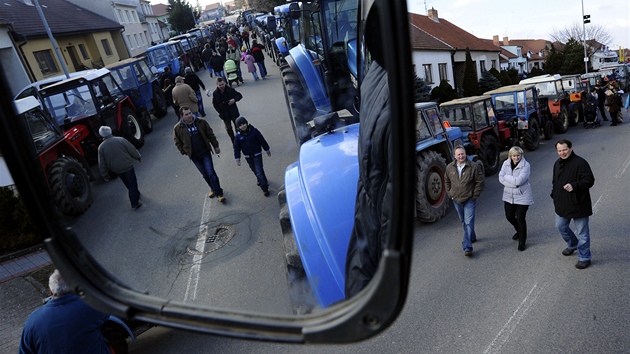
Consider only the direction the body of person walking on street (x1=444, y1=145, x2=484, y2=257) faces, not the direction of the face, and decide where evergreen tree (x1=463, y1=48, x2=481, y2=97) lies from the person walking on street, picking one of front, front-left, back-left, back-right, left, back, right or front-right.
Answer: back

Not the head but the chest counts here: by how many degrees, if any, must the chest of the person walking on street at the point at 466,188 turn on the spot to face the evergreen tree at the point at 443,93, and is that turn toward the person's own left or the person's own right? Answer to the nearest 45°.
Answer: approximately 180°

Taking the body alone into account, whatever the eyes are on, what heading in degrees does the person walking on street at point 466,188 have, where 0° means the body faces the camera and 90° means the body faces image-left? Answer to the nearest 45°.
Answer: approximately 0°

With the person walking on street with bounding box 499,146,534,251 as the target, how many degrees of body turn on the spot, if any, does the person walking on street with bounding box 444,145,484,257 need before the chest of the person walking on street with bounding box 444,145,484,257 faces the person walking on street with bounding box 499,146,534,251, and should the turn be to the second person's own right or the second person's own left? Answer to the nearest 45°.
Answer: approximately 90° to the second person's own left

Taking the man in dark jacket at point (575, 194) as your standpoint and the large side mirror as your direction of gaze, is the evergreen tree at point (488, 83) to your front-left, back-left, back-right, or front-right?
back-right

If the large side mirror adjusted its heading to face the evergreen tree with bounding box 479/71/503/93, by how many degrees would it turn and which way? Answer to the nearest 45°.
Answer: approximately 135° to its left

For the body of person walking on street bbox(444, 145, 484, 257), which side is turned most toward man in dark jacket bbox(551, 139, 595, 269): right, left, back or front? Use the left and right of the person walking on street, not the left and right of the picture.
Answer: left

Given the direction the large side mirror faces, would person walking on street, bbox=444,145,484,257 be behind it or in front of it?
behind

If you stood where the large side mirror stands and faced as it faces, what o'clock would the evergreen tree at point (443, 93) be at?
The evergreen tree is roughly at 7 o'clock from the large side mirror.

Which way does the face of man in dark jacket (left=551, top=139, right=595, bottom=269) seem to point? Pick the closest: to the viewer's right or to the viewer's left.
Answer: to the viewer's left

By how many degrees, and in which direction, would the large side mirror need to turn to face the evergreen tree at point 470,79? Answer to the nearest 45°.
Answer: approximately 135° to its left

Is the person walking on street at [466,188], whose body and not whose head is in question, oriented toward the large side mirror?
yes
